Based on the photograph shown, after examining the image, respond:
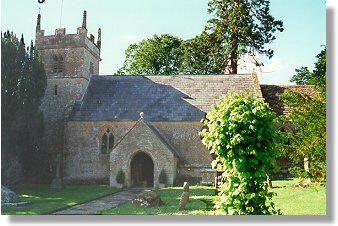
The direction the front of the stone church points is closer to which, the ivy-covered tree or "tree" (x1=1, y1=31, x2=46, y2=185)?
the ivy-covered tree
